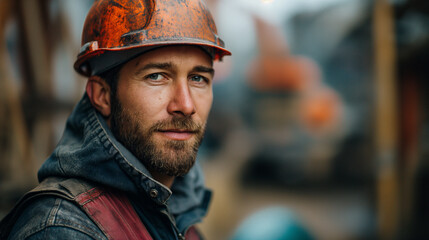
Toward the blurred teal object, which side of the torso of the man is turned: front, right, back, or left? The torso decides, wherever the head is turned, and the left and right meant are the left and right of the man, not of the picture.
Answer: left

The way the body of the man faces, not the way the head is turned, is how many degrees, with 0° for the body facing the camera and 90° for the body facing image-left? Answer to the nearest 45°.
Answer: approximately 315°
